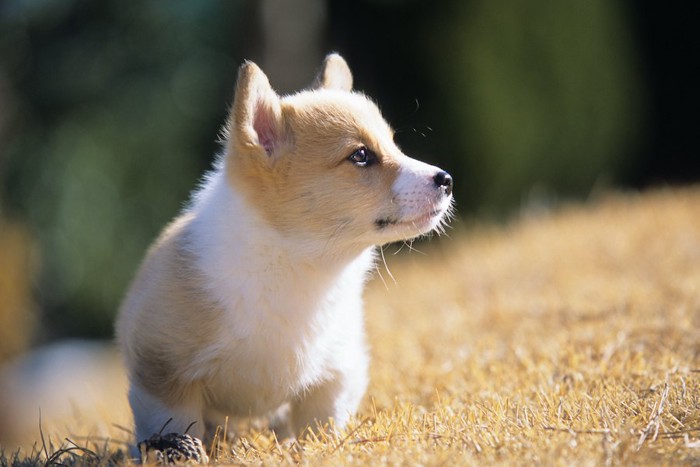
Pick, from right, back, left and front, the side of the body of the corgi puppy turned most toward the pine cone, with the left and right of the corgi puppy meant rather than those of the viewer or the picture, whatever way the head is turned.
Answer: right

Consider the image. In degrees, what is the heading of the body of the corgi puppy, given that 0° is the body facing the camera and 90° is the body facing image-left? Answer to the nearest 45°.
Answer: approximately 315°
